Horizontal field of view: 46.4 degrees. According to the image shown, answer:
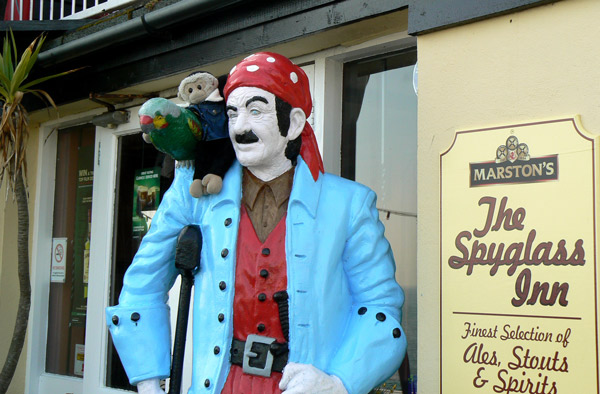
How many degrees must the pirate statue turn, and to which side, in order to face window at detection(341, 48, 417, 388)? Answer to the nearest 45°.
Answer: approximately 180°

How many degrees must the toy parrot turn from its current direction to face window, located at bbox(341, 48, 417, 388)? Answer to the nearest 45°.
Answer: approximately 180°

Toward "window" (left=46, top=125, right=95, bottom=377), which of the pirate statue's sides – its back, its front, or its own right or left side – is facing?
right

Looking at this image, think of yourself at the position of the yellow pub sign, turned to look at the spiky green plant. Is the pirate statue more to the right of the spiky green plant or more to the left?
left

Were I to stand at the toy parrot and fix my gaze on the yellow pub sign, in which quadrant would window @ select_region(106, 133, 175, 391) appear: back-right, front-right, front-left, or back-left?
back-left

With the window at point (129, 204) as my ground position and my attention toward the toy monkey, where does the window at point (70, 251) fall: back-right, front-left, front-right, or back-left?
back-right

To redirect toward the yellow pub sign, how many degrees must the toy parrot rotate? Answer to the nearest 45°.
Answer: approximately 135° to its left

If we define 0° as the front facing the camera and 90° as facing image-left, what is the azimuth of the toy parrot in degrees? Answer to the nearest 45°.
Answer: approximately 45°

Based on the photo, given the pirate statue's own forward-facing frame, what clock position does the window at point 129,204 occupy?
The window is roughly at 4 o'clock from the pirate statue.
